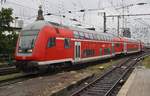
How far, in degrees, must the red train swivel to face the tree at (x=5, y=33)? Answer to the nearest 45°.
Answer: approximately 90° to its right

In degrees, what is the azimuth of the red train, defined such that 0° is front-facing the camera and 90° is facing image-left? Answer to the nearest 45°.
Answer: approximately 45°
